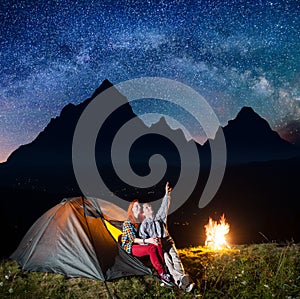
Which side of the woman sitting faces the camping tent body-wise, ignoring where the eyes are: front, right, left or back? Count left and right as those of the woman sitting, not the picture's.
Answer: back

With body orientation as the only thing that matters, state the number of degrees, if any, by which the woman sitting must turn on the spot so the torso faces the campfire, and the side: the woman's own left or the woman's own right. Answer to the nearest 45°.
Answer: approximately 45° to the woman's own left

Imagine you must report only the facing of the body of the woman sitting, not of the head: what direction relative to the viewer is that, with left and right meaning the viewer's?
facing to the right of the viewer
